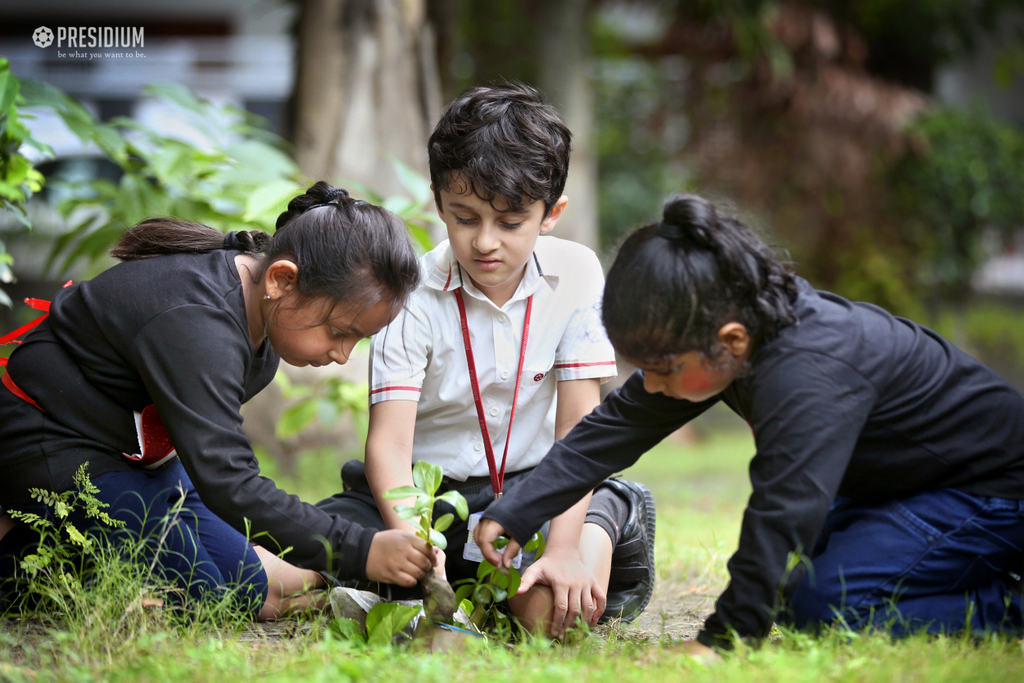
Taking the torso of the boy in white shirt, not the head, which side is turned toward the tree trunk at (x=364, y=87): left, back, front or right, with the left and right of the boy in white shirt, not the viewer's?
back

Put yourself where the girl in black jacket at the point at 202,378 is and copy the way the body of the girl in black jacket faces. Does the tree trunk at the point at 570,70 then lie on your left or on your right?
on your left

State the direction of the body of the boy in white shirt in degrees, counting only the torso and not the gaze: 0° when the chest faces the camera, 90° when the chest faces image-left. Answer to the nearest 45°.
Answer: approximately 0°

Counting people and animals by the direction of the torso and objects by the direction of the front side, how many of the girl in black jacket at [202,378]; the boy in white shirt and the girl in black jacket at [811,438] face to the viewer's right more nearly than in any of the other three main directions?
1

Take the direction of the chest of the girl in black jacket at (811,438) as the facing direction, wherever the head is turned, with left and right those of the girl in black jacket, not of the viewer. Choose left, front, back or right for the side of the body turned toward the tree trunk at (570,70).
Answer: right

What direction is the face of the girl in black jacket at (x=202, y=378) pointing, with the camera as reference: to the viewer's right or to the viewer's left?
to the viewer's right

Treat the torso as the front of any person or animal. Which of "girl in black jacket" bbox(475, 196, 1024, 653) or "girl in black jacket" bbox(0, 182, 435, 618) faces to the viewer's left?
"girl in black jacket" bbox(475, 196, 1024, 653)

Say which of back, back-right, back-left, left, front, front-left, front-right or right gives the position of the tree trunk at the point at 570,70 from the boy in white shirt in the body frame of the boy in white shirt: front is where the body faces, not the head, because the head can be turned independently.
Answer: back

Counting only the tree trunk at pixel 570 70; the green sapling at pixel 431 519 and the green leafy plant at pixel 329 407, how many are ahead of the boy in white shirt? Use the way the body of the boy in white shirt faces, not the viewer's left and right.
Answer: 1

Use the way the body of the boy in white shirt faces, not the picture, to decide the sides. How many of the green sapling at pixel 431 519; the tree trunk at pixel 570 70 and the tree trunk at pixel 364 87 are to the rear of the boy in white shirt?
2

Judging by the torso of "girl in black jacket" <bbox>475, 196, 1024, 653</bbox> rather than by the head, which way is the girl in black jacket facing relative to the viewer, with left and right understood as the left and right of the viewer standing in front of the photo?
facing to the left of the viewer

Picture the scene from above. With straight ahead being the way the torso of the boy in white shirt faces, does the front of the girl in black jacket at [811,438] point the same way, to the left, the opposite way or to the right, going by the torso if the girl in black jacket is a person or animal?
to the right

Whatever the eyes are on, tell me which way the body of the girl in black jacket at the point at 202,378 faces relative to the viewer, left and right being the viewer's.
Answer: facing to the right of the viewer

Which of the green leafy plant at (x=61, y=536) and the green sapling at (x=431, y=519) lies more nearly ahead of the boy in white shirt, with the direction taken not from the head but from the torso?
the green sapling

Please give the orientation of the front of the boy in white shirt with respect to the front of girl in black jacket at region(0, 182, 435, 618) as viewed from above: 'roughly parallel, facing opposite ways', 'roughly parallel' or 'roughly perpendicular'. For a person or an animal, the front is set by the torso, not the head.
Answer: roughly perpendicular

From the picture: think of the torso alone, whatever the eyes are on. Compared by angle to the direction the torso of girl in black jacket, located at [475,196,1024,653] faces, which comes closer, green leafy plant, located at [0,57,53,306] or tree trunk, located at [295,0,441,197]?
the green leafy plant
